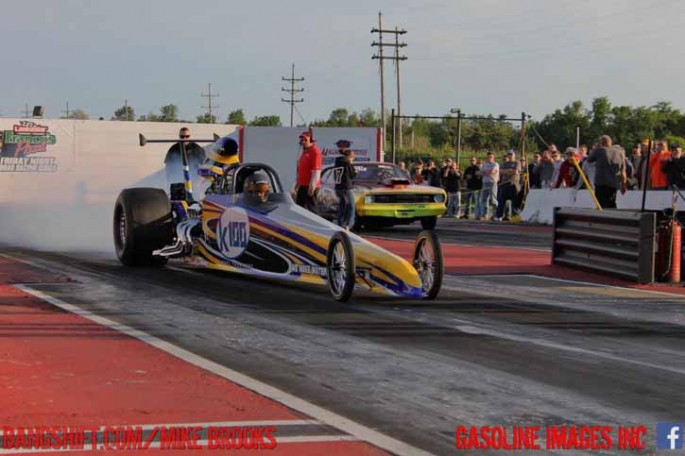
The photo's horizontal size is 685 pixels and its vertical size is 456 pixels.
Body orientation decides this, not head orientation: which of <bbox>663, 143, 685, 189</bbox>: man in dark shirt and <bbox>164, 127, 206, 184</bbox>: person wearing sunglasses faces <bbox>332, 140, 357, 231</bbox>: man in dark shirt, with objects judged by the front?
<bbox>663, 143, 685, 189</bbox>: man in dark shirt

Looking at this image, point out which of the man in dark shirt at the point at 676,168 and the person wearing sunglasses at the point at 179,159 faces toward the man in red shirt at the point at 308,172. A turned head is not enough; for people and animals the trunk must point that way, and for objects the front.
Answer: the man in dark shirt

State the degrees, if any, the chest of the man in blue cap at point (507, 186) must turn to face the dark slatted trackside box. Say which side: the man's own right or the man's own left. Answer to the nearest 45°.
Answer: approximately 45° to the man's own left

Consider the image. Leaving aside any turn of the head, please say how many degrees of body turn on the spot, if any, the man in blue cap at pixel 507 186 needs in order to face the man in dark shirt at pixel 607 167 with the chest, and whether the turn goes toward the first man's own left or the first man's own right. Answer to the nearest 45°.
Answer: approximately 45° to the first man's own left

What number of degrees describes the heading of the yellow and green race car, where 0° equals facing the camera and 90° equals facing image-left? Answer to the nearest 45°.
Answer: approximately 315°

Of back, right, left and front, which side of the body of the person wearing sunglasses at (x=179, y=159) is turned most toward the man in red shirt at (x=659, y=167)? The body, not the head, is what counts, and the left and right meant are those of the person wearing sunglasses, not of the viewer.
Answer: left

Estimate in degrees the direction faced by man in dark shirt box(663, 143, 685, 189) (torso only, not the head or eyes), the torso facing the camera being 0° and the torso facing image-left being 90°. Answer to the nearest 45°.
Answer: approximately 45°
